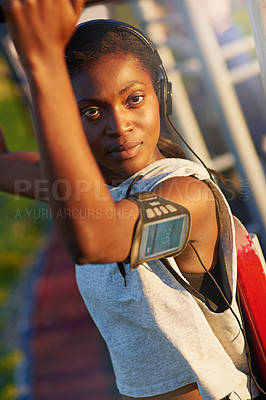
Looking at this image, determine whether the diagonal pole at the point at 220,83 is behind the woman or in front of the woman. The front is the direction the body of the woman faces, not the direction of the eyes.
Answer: behind

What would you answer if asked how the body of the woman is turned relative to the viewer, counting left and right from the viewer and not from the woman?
facing the viewer and to the left of the viewer
